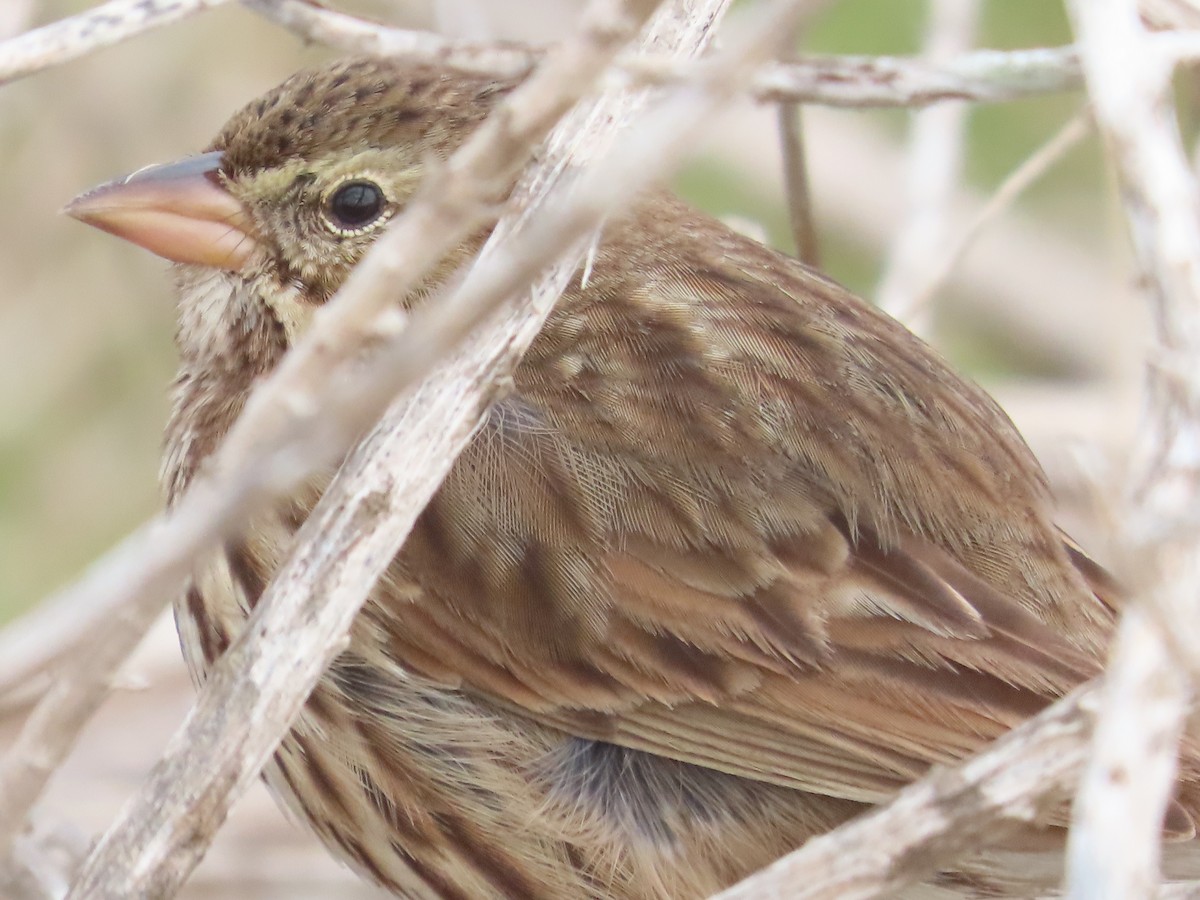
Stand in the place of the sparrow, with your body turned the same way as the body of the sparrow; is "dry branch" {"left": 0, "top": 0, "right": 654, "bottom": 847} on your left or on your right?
on your left

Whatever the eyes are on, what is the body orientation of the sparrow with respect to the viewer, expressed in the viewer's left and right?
facing to the left of the viewer

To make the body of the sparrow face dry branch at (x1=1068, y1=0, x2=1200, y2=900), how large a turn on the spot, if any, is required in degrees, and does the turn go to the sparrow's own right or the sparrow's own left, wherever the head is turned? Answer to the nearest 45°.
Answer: approximately 180°
